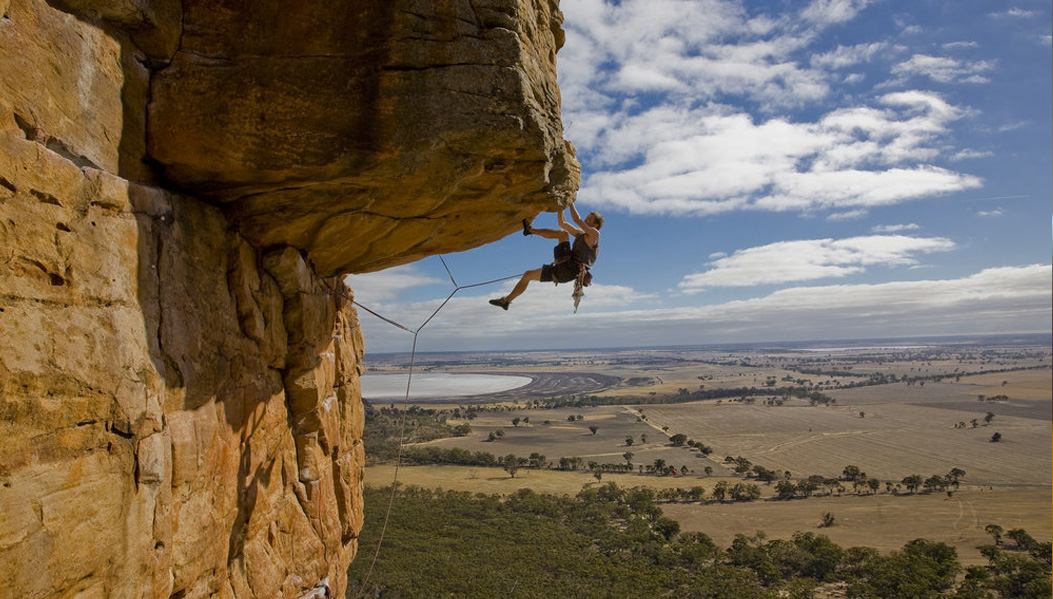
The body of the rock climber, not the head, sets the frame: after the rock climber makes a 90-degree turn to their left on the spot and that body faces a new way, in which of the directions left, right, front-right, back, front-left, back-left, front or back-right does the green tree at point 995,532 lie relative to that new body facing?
back-left

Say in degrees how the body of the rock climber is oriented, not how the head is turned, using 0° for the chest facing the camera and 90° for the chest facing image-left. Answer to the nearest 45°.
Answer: approximately 90°

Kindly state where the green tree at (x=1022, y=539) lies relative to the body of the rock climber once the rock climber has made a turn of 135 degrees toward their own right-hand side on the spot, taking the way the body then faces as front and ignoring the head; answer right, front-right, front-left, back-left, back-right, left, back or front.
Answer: front
